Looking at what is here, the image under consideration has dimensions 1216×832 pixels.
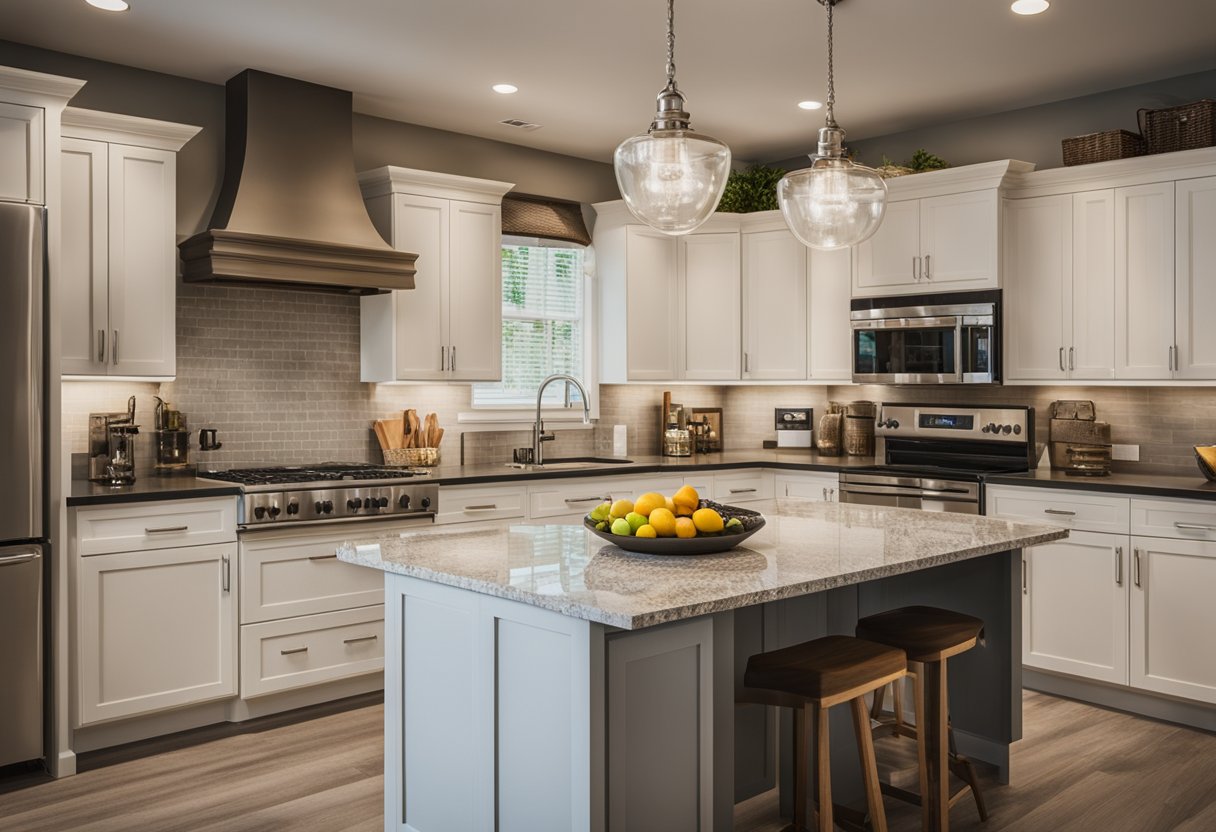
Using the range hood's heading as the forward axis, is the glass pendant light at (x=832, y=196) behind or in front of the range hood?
in front

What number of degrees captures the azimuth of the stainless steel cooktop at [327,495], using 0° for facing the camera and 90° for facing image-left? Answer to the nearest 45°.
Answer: approximately 315°

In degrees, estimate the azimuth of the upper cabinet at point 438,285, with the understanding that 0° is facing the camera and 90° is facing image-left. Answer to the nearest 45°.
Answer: approximately 315°

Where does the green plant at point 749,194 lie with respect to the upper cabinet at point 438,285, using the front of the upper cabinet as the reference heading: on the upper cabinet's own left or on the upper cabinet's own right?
on the upper cabinet's own left

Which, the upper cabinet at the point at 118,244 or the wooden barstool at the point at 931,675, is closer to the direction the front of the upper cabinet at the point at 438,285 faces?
the wooden barstool

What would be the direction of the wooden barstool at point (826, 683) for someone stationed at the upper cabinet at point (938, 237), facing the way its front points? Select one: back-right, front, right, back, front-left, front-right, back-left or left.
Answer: front-left

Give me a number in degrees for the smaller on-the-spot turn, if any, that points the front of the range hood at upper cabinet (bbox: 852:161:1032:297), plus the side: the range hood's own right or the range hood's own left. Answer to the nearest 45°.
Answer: approximately 45° to the range hood's own left

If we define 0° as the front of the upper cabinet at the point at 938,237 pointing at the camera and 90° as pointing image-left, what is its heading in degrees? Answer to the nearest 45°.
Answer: approximately 45°

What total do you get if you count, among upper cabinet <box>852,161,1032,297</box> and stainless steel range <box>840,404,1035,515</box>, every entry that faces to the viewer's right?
0

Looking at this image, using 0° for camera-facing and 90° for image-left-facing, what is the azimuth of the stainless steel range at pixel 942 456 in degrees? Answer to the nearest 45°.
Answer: approximately 45°
